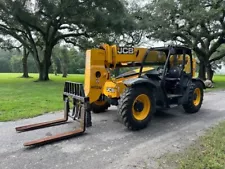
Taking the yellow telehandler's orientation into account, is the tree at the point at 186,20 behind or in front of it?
behind

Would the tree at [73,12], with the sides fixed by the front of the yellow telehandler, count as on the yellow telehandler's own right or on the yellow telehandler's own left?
on the yellow telehandler's own right

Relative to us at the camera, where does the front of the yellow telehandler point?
facing the viewer and to the left of the viewer
